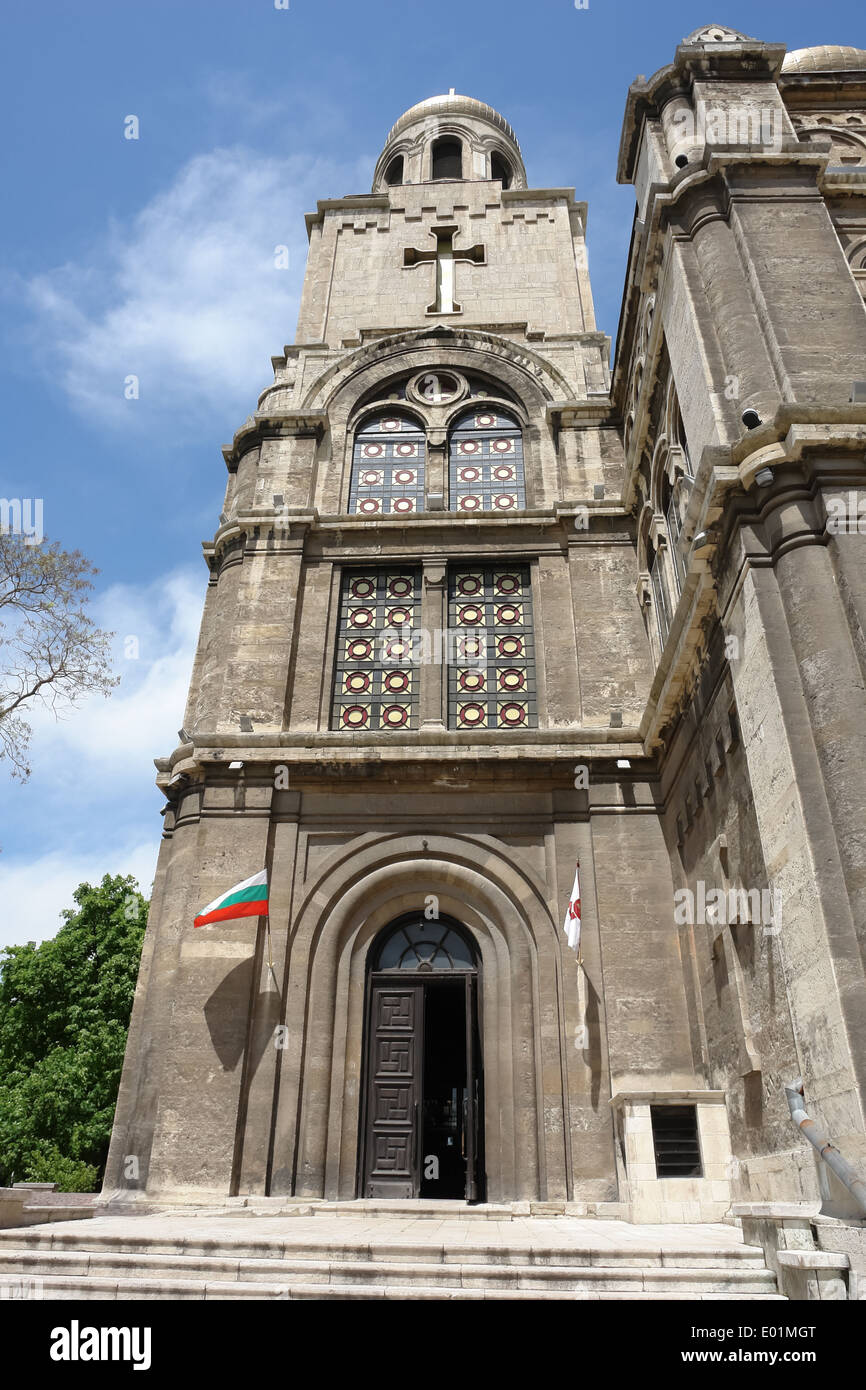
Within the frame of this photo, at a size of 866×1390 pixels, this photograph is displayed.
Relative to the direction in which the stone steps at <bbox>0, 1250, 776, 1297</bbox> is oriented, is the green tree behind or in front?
behind

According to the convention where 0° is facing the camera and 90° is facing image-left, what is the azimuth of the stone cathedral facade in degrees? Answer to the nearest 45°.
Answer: approximately 0°

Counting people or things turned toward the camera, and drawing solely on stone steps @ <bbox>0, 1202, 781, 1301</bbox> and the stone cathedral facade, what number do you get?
2

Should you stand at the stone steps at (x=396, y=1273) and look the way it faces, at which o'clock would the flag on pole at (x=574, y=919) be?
The flag on pole is roughly at 7 o'clock from the stone steps.

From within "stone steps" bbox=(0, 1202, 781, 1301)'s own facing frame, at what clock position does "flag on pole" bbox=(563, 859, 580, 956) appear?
The flag on pole is roughly at 7 o'clock from the stone steps.

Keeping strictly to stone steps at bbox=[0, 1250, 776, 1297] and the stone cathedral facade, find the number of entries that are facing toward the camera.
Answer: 2

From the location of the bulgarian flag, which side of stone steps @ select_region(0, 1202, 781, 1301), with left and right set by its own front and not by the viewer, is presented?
back

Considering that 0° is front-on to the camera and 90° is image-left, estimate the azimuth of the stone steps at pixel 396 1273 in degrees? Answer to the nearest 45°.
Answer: approximately 0°
